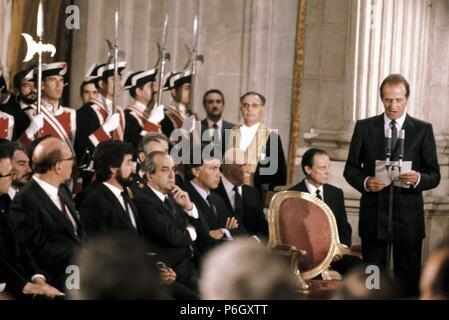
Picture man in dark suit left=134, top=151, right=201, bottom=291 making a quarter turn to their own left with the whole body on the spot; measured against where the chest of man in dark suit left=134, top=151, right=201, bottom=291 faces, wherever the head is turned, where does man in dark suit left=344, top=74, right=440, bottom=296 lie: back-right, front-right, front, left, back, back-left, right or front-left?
front-right

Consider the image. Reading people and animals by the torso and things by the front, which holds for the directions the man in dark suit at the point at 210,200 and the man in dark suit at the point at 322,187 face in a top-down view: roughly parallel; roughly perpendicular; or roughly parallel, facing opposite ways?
roughly parallel

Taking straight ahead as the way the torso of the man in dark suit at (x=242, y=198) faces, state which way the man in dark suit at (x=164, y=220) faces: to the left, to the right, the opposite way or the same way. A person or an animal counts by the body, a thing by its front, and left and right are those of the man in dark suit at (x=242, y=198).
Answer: the same way

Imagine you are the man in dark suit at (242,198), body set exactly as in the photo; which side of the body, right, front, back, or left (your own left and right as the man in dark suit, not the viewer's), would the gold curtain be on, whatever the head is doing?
back

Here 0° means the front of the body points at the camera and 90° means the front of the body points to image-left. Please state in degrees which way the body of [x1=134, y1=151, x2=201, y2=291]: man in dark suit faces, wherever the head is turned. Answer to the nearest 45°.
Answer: approximately 315°

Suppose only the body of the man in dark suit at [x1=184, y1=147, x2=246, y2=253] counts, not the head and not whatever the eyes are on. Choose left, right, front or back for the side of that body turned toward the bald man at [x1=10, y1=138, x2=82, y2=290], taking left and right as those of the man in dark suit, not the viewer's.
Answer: right

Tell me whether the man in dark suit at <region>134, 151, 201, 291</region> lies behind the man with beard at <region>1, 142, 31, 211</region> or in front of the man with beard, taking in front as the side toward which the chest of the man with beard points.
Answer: in front

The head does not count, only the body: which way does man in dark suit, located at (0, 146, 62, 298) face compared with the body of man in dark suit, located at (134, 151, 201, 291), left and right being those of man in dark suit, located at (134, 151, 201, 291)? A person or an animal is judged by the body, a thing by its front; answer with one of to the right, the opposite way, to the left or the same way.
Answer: the same way

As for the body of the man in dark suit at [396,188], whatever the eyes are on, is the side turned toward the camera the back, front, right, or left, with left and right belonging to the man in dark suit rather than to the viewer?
front

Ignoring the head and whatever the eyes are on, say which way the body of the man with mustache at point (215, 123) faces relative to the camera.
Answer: toward the camera

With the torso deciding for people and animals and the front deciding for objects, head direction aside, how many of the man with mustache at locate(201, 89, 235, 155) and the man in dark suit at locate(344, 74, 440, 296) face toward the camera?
2

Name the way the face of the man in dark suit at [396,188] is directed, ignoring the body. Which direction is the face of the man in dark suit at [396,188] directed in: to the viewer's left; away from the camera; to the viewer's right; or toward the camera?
toward the camera

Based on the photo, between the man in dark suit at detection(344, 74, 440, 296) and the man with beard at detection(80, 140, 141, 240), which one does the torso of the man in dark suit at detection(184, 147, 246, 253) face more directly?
the man in dark suit

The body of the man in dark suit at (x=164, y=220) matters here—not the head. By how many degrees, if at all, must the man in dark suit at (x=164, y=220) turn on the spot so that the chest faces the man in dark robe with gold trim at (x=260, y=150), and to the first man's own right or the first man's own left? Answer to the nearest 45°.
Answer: approximately 135° to the first man's own left

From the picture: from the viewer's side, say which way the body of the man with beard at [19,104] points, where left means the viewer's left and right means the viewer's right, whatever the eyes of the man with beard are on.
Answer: facing the viewer and to the right of the viewer

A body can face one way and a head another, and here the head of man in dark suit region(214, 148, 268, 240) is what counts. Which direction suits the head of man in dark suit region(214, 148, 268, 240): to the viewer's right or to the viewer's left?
to the viewer's right
